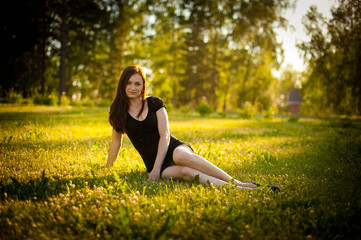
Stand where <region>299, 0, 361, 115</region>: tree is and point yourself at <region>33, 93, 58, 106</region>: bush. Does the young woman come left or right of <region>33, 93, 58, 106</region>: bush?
left

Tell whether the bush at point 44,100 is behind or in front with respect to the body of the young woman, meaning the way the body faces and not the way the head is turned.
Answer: behind

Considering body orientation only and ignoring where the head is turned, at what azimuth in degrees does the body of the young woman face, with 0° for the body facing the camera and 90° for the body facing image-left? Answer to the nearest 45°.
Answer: approximately 0°
